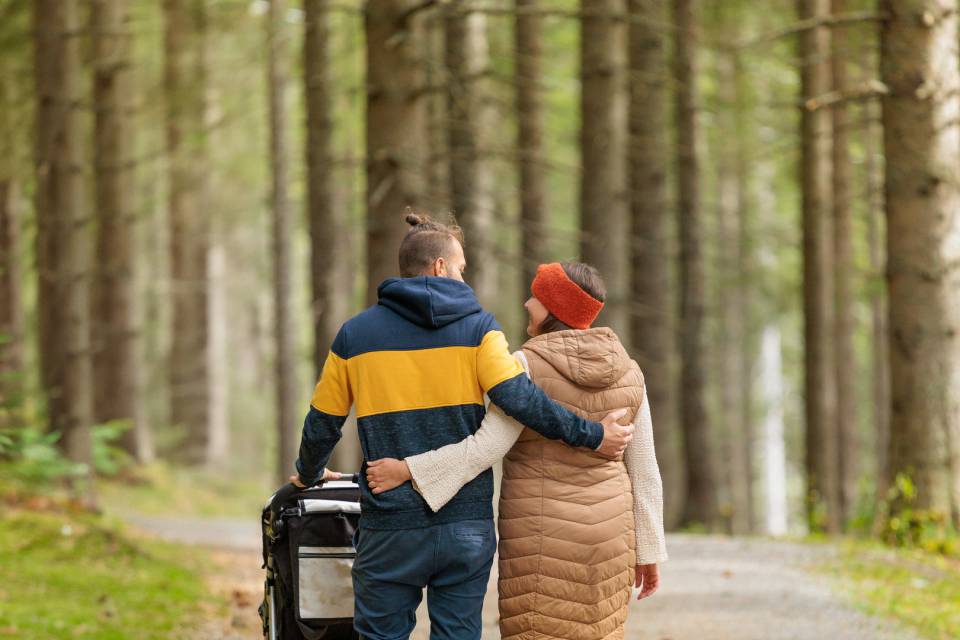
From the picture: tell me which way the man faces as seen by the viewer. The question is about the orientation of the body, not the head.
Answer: away from the camera

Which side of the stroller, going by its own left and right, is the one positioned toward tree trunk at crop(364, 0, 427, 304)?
front

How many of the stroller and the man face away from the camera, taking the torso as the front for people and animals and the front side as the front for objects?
2

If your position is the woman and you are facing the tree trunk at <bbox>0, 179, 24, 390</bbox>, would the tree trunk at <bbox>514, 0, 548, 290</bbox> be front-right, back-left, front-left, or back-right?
front-right

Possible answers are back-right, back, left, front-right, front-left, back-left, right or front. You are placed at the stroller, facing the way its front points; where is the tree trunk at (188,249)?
front

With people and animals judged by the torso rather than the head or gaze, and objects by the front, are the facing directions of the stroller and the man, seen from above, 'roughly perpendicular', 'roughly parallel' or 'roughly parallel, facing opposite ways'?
roughly parallel

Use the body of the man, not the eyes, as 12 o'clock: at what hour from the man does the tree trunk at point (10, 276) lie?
The tree trunk is roughly at 11 o'clock from the man.

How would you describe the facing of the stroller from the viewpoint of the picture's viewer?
facing away from the viewer

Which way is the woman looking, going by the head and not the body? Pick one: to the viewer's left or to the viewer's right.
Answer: to the viewer's left

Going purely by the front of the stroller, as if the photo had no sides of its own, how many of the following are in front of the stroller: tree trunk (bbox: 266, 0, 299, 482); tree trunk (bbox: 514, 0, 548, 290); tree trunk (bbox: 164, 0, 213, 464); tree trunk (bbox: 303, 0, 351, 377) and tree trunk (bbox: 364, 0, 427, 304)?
5

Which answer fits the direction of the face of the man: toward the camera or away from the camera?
away from the camera

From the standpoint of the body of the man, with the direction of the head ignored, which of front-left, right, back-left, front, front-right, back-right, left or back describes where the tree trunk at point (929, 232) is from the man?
front-right
